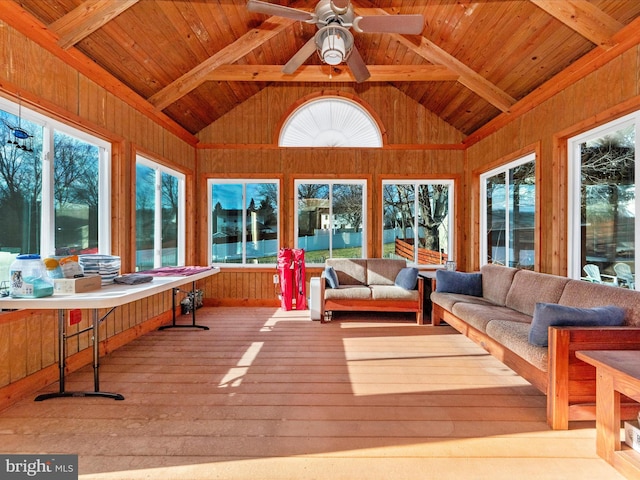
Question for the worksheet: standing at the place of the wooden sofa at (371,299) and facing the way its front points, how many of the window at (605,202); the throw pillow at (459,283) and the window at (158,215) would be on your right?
1

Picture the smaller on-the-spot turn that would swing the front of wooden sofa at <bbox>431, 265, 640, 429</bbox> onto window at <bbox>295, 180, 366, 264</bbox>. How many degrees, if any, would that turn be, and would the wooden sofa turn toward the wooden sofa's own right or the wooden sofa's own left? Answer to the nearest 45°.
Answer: approximately 90° to the wooden sofa's own right

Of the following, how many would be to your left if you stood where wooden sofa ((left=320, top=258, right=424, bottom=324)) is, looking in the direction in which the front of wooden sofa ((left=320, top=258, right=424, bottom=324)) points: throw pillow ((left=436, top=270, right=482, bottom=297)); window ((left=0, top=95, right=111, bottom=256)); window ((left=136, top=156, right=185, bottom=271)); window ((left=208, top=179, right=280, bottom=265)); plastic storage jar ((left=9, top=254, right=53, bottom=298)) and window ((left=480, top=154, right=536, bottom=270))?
2

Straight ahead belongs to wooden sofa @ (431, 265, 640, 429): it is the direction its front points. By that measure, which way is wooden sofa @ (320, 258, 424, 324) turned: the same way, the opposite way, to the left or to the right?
to the left

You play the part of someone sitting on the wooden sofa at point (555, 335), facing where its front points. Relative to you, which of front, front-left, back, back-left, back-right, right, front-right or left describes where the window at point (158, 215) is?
front-right

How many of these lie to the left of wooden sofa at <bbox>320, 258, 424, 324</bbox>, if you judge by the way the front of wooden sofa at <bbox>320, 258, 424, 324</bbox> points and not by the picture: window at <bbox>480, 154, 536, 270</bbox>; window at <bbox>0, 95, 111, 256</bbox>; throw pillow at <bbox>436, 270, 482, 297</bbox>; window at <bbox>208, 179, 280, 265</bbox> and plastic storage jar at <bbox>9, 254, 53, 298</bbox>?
2

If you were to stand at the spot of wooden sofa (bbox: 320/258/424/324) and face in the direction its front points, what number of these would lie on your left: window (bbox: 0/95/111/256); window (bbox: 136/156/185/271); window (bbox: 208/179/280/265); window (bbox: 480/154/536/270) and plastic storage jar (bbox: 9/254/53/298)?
1

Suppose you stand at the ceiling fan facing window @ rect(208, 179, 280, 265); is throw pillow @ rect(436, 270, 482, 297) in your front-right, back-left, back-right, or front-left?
front-right

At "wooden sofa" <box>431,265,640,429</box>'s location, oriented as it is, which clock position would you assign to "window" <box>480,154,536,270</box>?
The window is roughly at 4 o'clock from the wooden sofa.

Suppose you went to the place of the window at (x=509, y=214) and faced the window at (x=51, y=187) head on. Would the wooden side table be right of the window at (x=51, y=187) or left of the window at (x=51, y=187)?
left

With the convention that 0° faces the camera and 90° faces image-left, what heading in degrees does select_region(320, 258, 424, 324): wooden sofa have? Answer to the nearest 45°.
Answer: approximately 0°

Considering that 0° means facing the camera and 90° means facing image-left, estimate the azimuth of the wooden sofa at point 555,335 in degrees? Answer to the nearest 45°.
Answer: approximately 45°

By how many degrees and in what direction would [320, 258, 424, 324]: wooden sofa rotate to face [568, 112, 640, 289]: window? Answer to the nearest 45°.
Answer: approximately 45° to its left

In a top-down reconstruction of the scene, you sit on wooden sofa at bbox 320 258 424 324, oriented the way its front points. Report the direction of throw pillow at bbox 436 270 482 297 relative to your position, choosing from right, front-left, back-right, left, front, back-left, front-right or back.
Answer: left

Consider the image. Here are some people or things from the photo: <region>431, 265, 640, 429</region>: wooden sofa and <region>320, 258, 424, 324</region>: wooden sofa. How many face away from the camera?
0

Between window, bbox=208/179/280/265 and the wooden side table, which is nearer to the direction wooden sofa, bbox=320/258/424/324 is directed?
the wooden side table

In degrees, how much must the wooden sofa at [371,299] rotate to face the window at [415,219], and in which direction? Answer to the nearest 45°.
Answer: approximately 135° to its left
